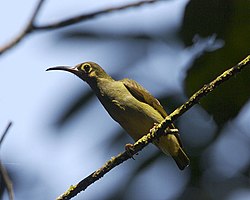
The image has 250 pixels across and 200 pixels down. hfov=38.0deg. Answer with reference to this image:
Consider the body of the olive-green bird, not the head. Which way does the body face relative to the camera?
to the viewer's left
